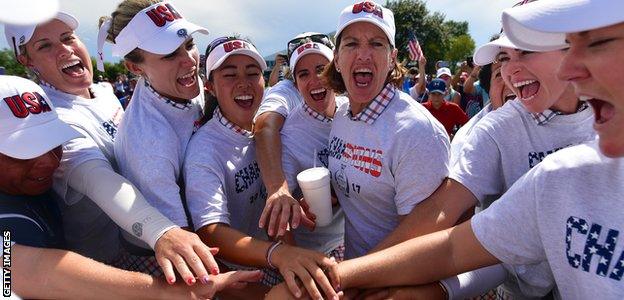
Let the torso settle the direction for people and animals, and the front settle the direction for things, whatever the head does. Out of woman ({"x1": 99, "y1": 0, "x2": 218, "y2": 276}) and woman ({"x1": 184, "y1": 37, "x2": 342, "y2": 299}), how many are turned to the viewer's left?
0

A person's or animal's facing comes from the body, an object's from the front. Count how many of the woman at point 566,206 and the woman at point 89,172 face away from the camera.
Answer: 0

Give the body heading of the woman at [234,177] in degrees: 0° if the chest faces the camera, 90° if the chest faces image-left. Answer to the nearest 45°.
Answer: approximately 315°

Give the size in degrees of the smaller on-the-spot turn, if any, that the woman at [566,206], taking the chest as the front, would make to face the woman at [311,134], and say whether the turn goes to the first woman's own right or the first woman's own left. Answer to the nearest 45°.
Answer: approximately 90° to the first woman's own right

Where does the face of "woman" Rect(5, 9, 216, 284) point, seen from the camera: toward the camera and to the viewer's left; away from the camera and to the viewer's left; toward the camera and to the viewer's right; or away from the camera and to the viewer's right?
toward the camera and to the viewer's right

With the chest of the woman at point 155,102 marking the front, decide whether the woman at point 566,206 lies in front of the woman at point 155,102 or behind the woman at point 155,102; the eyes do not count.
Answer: in front

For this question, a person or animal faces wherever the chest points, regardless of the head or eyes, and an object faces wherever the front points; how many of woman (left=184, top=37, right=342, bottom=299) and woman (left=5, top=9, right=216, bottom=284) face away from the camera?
0

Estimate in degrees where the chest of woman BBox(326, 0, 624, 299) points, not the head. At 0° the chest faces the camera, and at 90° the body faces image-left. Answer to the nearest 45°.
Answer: approximately 45°
